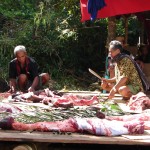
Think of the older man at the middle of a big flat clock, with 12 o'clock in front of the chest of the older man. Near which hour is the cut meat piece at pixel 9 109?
The cut meat piece is roughly at 12 o'clock from the older man.

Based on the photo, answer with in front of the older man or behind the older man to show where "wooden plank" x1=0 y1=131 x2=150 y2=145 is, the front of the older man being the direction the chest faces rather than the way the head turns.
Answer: in front

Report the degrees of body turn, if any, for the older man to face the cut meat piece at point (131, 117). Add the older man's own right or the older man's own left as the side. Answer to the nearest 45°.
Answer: approximately 45° to the older man's own left

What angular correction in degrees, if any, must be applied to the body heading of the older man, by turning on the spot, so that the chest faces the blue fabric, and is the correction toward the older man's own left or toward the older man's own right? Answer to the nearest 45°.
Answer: approximately 90° to the older man's own left

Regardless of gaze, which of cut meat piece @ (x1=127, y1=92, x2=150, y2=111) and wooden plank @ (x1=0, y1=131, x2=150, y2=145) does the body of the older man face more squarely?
the wooden plank

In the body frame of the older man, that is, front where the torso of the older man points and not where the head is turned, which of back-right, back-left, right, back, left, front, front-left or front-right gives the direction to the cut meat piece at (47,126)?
front

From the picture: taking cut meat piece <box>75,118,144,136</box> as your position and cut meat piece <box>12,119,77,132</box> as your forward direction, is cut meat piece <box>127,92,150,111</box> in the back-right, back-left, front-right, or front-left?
back-right

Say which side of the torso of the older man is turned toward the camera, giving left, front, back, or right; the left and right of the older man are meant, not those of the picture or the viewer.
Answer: front

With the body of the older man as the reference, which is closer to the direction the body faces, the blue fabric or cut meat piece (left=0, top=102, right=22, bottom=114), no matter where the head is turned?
the cut meat piece

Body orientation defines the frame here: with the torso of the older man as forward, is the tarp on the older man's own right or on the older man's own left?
on the older man's own left

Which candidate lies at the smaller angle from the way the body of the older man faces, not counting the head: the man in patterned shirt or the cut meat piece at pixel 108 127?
the cut meat piece
